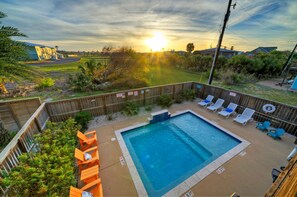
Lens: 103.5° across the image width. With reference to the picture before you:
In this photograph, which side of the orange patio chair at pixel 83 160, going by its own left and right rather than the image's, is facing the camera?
right

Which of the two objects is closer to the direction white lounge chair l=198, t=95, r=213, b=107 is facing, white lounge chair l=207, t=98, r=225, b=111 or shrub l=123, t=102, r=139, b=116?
the shrub
